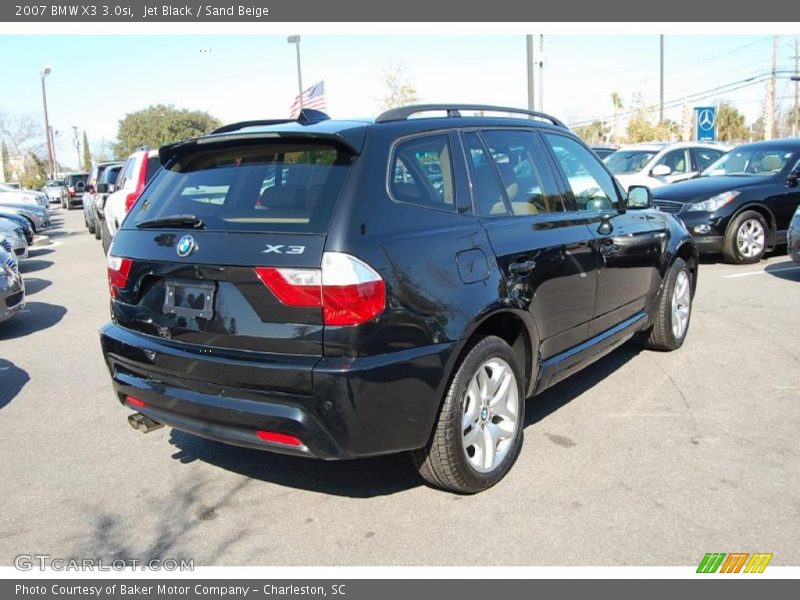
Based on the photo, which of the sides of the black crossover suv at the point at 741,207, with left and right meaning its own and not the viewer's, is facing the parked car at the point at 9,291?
front

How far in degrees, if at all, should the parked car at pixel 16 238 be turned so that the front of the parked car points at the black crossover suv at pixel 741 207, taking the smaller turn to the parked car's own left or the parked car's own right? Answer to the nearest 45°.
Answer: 0° — it already faces it

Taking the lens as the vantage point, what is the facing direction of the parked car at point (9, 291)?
facing the viewer and to the right of the viewer

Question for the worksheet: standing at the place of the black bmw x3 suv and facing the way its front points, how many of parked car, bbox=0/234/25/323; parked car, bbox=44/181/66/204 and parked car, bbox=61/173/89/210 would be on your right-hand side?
0

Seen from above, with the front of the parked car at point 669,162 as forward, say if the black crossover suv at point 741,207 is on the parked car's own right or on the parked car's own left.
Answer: on the parked car's own left

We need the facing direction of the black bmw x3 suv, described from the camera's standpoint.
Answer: facing away from the viewer and to the right of the viewer

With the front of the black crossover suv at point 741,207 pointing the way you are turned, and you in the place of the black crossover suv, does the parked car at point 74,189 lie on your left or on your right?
on your right

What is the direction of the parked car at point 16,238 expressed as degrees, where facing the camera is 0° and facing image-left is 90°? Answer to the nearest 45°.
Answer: approximately 315°

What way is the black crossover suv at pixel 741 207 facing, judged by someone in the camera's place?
facing the viewer and to the left of the viewer

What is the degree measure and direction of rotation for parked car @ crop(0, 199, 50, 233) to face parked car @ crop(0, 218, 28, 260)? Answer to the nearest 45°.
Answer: approximately 45° to its right

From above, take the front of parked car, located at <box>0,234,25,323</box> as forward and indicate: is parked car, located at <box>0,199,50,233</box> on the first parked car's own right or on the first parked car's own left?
on the first parked car's own left

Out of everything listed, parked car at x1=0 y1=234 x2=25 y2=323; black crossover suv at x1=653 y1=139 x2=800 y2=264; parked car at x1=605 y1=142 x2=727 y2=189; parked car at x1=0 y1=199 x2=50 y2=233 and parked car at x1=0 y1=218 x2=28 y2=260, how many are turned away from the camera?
0

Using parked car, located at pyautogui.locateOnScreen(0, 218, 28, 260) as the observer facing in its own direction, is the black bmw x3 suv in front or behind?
in front

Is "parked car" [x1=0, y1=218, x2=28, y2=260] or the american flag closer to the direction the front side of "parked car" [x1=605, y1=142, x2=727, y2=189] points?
the parked car

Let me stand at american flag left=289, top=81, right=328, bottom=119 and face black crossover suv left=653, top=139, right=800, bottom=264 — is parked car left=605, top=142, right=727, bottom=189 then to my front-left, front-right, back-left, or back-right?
front-left

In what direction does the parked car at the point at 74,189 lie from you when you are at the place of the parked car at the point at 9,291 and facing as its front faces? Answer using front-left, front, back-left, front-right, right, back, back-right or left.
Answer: back-left

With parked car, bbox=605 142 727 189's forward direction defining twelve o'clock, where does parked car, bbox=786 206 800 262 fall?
parked car, bbox=786 206 800 262 is roughly at 10 o'clock from parked car, bbox=605 142 727 189.

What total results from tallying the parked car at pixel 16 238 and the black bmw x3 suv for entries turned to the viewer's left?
0

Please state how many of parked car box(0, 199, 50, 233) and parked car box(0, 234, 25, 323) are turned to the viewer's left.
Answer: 0

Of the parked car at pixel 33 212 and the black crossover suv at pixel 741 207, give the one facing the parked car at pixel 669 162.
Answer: the parked car at pixel 33 212

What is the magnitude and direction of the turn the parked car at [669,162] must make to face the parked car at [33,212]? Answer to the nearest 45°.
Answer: approximately 45° to its right

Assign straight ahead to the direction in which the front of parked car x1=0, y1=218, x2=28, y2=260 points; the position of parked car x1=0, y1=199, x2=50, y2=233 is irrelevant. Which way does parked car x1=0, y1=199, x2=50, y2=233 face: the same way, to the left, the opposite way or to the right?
the same way
